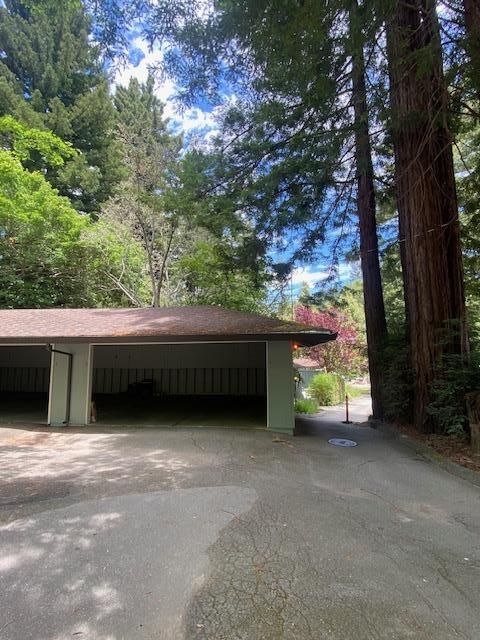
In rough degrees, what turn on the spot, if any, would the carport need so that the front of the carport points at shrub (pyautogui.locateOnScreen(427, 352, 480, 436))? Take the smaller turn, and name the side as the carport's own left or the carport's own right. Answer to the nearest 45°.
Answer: approximately 45° to the carport's own left

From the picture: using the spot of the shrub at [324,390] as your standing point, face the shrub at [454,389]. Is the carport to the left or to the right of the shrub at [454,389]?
right

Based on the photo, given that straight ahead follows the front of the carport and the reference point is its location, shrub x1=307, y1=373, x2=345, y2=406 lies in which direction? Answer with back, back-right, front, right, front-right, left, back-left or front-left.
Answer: back-left

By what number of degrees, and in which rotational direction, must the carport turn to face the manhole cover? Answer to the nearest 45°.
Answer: approximately 45° to its left

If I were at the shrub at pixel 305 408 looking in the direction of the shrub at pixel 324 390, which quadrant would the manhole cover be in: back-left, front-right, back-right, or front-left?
back-right

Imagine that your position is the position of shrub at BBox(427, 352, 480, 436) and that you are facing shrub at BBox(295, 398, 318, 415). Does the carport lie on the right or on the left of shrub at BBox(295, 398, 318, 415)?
left

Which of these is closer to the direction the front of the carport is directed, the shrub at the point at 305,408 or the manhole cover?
the manhole cover

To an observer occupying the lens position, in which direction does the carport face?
facing the viewer

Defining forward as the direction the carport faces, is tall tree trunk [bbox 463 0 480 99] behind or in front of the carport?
in front

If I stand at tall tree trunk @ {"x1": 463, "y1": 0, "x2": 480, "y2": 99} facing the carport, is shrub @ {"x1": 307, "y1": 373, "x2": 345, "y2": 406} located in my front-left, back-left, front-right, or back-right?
front-right

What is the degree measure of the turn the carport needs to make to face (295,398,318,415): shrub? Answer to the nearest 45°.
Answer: approximately 135° to its left
